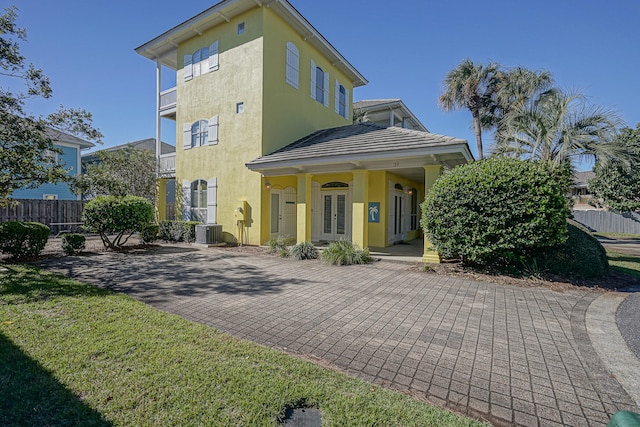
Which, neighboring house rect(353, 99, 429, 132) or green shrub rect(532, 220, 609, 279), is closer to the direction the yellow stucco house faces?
the green shrub

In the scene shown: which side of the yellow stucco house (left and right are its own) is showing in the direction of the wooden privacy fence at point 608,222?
left

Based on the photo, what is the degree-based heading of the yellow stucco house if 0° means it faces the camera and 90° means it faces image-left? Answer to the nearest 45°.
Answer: approximately 315°
